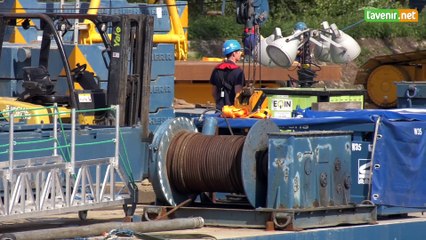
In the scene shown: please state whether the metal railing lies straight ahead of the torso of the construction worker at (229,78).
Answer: no

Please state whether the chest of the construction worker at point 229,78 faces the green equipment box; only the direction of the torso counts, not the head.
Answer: no

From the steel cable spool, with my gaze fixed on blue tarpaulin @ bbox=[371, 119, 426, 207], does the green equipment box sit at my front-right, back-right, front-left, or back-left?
front-left
